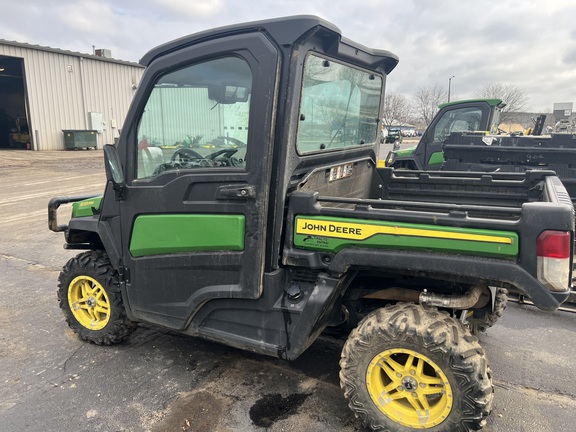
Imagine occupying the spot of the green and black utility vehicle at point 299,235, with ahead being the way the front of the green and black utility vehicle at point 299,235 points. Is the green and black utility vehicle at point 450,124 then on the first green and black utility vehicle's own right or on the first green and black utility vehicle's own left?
on the first green and black utility vehicle's own right

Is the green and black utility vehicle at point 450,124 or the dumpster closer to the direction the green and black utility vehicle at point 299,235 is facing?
the dumpster

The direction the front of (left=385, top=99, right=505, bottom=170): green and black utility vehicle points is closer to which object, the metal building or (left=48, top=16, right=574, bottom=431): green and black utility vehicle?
the metal building

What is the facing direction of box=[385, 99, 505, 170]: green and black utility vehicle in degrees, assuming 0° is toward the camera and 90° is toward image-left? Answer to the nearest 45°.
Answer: approximately 90°

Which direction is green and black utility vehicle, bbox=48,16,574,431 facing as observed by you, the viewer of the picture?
facing away from the viewer and to the left of the viewer

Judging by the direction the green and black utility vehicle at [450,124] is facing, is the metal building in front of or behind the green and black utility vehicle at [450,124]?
in front

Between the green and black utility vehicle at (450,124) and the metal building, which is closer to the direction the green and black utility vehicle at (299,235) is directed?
the metal building

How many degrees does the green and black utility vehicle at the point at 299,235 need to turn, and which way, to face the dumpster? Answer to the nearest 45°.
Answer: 0° — it already faces it

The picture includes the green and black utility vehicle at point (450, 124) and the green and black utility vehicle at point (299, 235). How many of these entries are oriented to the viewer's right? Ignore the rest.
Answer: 0

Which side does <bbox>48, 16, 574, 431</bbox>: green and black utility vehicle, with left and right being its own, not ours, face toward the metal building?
front
